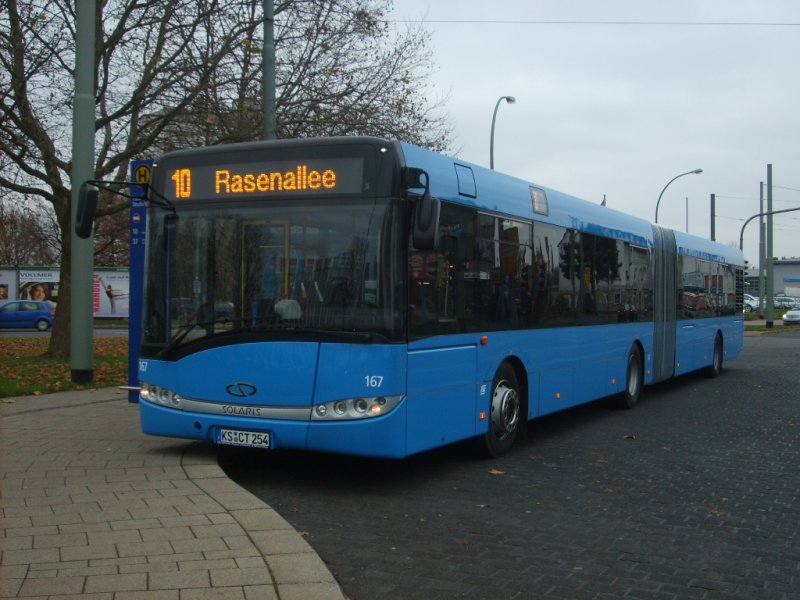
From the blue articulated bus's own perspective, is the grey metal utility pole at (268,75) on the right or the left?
on its right

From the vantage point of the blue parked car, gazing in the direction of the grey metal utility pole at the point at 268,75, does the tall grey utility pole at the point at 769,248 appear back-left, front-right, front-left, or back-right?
front-left

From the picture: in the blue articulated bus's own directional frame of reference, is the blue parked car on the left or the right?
on its right

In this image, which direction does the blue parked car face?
to the viewer's left

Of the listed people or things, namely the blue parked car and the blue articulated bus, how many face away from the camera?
0

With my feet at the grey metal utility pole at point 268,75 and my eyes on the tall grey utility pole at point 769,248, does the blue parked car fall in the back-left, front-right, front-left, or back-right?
front-left

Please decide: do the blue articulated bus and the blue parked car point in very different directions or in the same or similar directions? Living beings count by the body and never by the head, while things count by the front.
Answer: same or similar directions

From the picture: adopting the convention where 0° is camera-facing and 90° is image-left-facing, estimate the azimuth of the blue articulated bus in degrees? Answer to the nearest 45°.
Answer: approximately 45°

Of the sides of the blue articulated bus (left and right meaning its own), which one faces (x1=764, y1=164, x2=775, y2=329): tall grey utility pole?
back
